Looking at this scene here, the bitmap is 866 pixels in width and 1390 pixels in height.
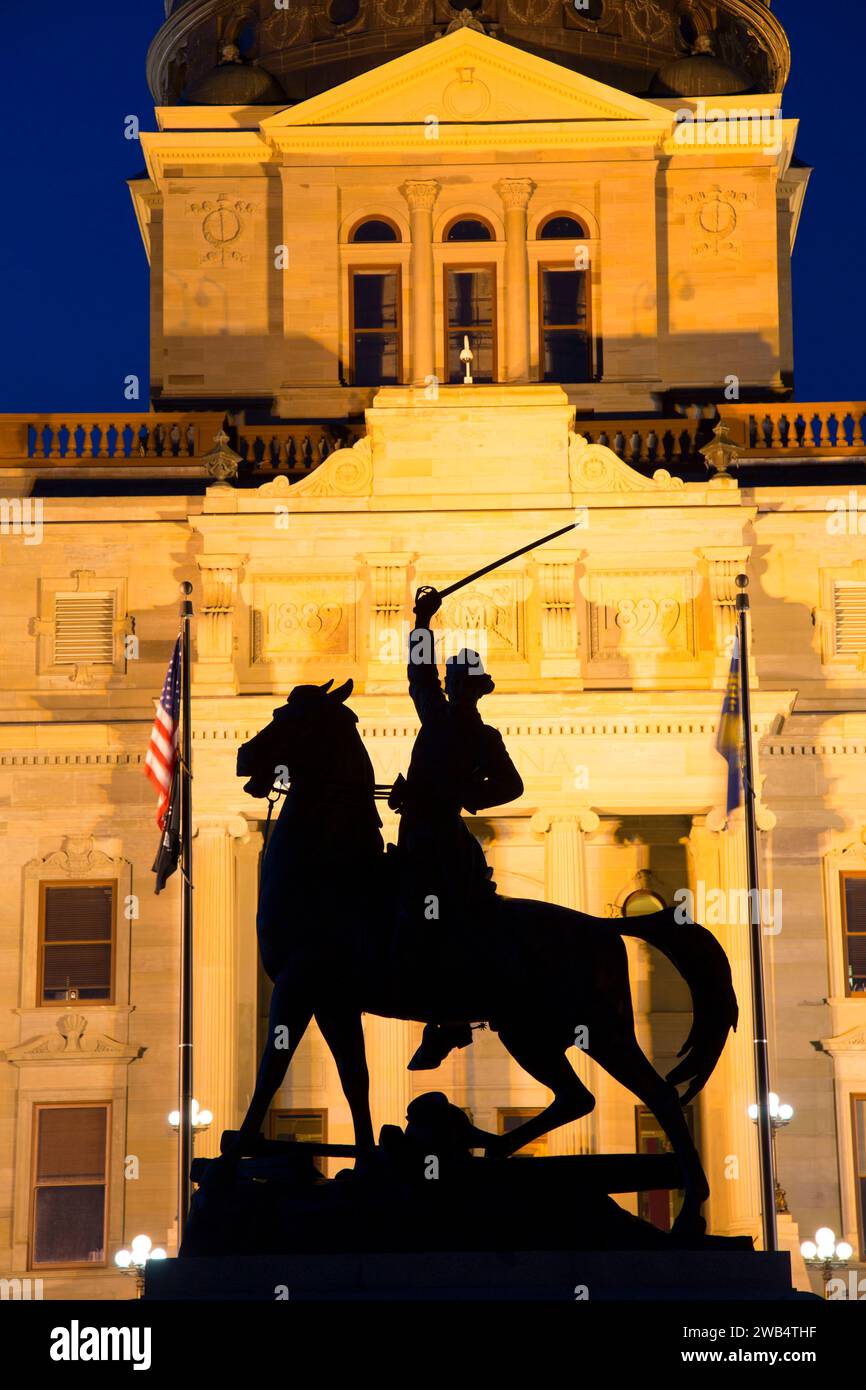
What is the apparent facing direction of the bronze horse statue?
to the viewer's left

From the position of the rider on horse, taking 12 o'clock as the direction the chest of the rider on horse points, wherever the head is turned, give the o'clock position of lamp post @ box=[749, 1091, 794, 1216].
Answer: The lamp post is roughly at 5 o'clock from the rider on horse.

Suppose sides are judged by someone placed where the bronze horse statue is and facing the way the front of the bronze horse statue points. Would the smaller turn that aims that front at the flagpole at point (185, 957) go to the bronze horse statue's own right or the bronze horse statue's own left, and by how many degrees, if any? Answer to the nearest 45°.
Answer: approximately 90° to the bronze horse statue's own right

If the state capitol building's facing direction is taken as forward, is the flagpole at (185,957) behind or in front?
in front

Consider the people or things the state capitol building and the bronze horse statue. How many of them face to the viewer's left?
1

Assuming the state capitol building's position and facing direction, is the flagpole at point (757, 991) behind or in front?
in front

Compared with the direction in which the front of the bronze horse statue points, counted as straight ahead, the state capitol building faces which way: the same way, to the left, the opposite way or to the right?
to the left

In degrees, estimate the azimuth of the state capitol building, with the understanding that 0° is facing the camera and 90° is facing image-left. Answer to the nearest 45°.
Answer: approximately 0°
